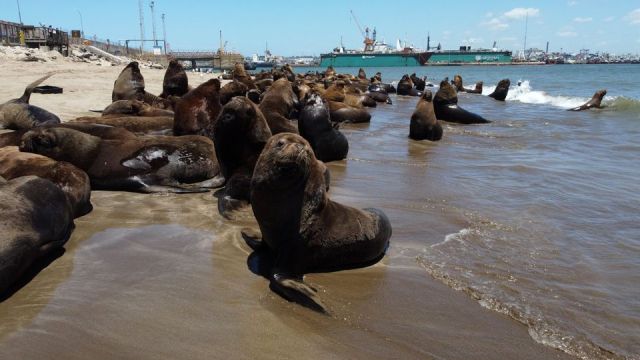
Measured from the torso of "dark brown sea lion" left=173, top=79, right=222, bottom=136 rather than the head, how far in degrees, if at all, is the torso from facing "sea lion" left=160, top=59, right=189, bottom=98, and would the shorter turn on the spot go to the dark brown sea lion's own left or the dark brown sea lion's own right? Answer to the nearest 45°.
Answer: approximately 90° to the dark brown sea lion's own left

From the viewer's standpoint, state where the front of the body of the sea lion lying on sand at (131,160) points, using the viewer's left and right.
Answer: facing to the left of the viewer

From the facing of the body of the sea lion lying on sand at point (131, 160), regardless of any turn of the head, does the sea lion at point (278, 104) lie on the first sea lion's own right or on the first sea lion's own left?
on the first sea lion's own right

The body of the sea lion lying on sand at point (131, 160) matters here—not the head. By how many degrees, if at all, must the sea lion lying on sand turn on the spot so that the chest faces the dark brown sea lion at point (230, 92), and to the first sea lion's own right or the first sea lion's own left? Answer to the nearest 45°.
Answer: approximately 135° to the first sea lion's own right

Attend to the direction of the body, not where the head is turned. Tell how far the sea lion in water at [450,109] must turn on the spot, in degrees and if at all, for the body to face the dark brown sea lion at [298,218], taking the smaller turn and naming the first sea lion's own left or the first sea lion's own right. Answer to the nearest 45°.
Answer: approximately 90° to the first sea lion's own left

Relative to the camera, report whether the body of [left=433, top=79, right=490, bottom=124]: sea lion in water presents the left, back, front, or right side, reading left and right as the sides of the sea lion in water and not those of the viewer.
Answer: left

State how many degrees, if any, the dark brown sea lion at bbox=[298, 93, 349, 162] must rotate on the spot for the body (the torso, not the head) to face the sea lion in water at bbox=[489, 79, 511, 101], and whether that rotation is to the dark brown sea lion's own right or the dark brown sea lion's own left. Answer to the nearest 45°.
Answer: approximately 90° to the dark brown sea lion's own right

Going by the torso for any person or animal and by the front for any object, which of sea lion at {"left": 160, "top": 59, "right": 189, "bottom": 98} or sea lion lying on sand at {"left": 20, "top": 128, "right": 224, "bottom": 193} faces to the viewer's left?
the sea lion lying on sand
